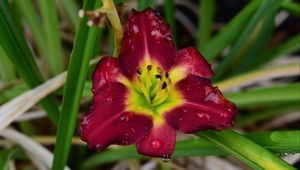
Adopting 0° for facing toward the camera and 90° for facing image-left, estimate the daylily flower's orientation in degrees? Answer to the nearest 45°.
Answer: approximately 0°
